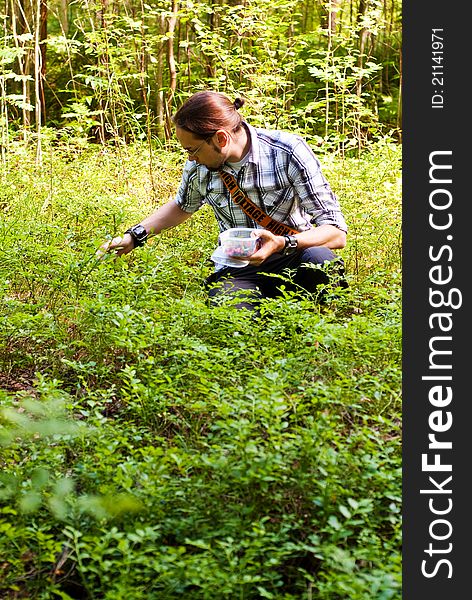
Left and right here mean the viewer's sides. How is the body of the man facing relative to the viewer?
facing the viewer and to the left of the viewer

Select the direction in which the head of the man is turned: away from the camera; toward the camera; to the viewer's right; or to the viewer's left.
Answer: to the viewer's left
